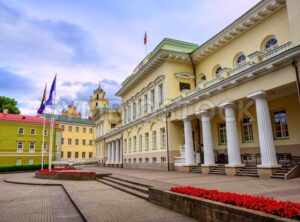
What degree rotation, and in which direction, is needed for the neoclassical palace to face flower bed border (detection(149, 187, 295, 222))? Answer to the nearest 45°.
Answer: approximately 45° to its left

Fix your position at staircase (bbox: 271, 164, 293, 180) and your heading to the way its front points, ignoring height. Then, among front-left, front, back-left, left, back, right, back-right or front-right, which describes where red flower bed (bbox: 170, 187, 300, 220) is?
front-left

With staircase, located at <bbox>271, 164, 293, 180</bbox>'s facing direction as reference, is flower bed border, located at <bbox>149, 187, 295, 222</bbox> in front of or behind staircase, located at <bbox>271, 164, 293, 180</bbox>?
in front

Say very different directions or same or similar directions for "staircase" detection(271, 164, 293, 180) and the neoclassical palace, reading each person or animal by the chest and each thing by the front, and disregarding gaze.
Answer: same or similar directions

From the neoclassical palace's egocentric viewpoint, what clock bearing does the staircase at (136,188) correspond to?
The staircase is roughly at 12 o'clock from the neoclassical palace.

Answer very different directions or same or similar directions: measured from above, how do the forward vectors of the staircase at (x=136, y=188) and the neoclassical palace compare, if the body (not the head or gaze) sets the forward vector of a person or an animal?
same or similar directions

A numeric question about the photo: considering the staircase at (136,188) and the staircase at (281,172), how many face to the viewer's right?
0

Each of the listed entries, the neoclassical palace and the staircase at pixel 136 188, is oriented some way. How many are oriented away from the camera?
0

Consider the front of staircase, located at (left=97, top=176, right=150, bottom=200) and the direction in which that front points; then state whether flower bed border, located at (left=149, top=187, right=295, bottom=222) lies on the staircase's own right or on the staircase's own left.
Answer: on the staircase's own left

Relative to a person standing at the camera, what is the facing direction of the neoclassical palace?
facing the viewer and to the left of the viewer

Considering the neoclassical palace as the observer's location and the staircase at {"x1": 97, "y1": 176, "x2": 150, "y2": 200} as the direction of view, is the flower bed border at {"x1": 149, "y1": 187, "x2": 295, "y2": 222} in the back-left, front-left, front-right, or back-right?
front-left
